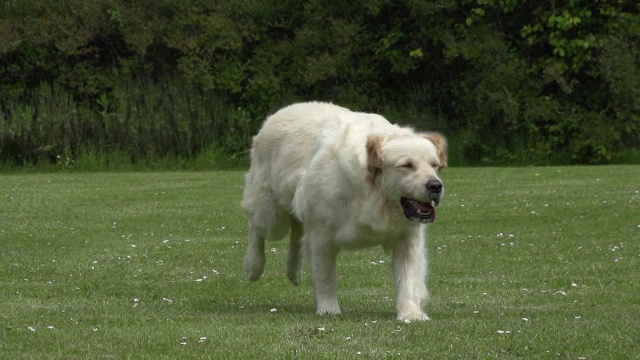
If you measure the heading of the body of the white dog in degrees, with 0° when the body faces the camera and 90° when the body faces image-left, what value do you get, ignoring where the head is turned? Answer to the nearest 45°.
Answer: approximately 315°
